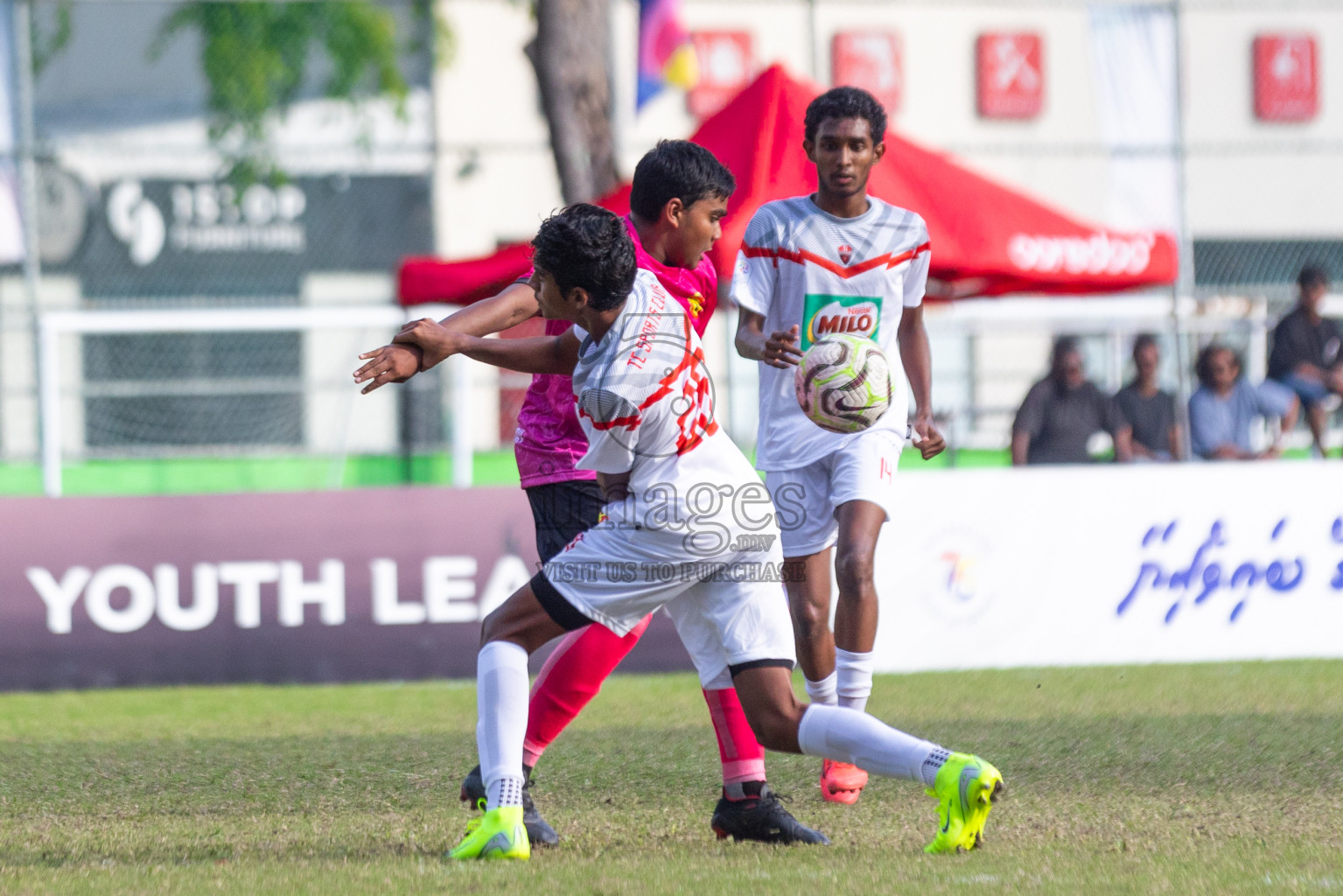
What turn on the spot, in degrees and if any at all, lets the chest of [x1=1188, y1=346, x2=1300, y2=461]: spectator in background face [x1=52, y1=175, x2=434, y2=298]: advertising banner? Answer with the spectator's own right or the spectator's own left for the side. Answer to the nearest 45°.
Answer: approximately 135° to the spectator's own right

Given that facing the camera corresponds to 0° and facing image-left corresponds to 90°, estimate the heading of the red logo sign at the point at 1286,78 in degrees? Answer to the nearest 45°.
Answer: approximately 0°

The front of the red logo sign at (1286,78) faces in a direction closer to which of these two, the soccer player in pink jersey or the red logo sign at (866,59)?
the soccer player in pink jersey

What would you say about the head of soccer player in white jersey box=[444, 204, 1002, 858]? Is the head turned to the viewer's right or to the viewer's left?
to the viewer's left

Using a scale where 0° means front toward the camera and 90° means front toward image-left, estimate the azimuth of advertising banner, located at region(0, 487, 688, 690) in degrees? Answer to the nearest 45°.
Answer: approximately 0°

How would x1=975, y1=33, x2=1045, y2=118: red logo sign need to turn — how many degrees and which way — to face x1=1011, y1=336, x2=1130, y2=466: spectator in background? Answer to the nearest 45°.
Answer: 0° — it already faces them

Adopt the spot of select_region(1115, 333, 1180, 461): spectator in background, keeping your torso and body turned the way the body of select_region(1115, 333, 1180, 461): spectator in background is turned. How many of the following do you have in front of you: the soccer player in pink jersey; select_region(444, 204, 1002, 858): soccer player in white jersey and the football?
3

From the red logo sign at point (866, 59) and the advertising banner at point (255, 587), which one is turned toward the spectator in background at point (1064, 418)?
the red logo sign

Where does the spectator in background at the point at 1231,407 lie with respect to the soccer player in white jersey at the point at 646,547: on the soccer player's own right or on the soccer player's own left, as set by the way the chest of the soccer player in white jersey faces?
on the soccer player's own right

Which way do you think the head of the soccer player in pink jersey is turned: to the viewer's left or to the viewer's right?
to the viewer's right
